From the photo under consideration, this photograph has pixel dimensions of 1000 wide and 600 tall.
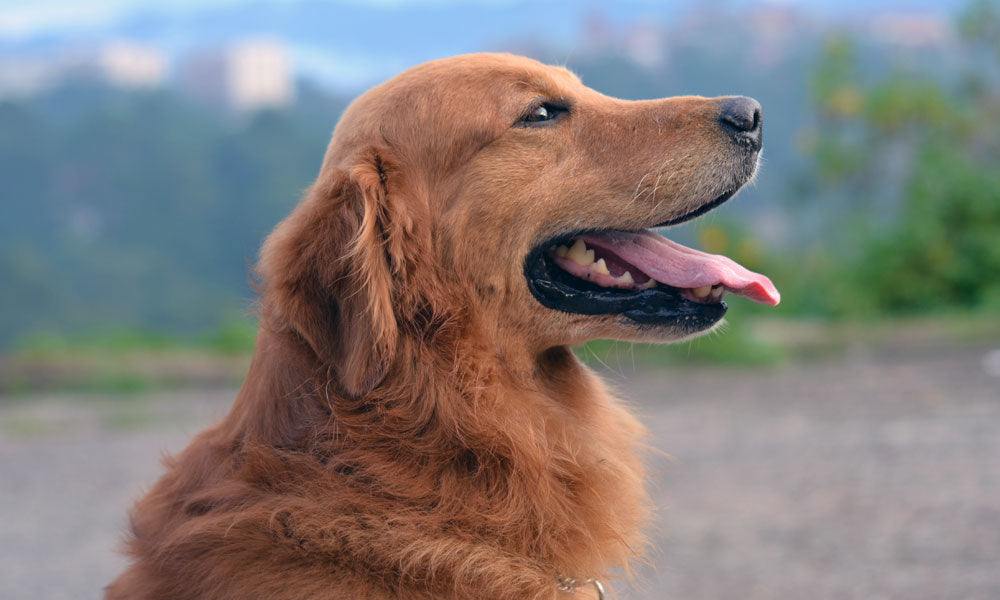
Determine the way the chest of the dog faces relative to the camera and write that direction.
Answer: to the viewer's right
